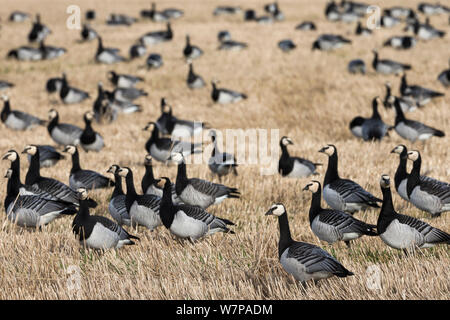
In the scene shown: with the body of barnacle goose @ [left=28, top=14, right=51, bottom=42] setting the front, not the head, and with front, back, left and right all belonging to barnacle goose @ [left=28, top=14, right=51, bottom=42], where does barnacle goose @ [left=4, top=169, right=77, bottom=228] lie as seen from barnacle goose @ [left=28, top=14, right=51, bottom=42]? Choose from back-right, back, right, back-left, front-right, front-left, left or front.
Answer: front-left

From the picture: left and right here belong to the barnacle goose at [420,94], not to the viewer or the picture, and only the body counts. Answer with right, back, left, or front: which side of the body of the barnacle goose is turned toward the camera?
left

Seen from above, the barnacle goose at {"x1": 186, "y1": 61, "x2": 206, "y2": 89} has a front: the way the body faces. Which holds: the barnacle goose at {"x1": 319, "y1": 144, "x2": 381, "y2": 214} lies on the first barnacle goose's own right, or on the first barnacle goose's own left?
on the first barnacle goose's own left

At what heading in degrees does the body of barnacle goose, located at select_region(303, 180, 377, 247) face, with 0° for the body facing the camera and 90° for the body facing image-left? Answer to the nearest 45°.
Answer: approximately 90°

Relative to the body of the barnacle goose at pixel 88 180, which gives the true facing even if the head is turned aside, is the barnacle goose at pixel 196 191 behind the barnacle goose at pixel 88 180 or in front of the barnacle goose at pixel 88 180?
behind

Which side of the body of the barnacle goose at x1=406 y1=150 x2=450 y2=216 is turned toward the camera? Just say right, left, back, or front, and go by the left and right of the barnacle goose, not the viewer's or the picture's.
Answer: left

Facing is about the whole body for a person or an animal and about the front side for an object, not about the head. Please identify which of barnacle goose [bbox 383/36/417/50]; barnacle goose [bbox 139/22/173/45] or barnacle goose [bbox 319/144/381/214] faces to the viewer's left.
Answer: barnacle goose [bbox 319/144/381/214]

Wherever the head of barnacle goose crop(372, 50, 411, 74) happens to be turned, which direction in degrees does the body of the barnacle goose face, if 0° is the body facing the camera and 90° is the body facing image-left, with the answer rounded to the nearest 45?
approximately 90°

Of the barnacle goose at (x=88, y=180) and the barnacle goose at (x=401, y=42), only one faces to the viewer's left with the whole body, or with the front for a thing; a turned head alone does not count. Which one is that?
the barnacle goose at (x=88, y=180)

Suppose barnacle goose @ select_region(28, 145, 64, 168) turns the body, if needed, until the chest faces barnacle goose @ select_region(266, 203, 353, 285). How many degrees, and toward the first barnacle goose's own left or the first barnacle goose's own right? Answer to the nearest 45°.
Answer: approximately 90° to the first barnacle goose's own left

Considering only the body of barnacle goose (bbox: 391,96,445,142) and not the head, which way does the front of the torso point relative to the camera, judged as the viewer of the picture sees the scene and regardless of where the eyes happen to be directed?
to the viewer's left

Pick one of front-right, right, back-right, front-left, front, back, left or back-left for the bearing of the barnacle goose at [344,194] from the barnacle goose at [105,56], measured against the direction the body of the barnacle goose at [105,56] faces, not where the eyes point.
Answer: left

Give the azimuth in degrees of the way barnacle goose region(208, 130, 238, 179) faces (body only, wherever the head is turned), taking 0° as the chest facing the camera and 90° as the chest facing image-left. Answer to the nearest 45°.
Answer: approximately 45°

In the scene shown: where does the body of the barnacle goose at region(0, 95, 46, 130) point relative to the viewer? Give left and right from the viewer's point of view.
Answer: facing to the left of the viewer

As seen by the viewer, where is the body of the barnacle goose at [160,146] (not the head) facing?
to the viewer's left

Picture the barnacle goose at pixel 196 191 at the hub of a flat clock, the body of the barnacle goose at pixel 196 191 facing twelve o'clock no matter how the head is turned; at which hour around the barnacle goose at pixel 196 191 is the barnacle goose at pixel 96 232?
the barnacle goose at pixel 96 232 is roughly at 10 o'clock from the barnacle goose at pixel 196 191.
